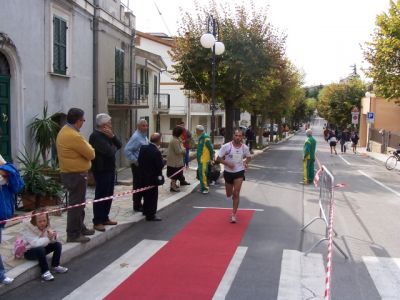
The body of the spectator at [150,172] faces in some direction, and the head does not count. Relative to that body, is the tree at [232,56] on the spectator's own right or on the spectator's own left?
on the spectator's own left

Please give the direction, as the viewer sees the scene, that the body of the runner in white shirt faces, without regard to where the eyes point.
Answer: toward the camera

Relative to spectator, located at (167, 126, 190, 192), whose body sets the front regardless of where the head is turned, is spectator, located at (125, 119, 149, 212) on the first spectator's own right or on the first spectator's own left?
on the first spectator's own right

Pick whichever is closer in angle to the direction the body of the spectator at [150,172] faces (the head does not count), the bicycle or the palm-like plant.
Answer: the bicycle

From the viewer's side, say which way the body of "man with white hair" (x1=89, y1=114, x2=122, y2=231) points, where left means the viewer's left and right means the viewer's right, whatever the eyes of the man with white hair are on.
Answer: facing to the right of the viewer

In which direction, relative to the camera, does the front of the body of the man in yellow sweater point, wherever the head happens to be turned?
to the viewer's right

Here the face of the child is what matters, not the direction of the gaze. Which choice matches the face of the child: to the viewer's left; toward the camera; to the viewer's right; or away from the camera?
toward the camera

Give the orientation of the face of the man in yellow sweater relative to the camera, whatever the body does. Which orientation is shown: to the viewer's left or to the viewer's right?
to the viewer's right

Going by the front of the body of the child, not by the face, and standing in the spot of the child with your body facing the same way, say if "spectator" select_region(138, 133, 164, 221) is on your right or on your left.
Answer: on your left

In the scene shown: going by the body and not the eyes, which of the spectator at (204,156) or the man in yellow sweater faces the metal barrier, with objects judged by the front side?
the man in yellow sweater

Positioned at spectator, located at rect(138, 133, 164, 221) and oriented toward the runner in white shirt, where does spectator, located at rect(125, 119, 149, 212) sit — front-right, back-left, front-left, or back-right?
back-left

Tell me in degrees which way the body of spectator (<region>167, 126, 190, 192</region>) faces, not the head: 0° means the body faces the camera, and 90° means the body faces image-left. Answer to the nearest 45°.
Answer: approximately 270°
